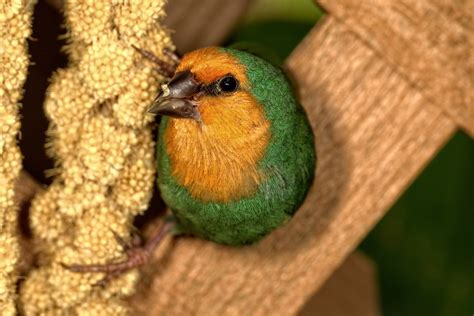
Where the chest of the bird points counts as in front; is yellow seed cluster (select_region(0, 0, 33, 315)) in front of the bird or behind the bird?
in front

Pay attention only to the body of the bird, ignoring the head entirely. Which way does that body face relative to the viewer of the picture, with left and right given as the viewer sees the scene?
facing the viewer and to the left of the viewer

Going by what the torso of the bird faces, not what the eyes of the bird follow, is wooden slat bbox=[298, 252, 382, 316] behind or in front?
behind
